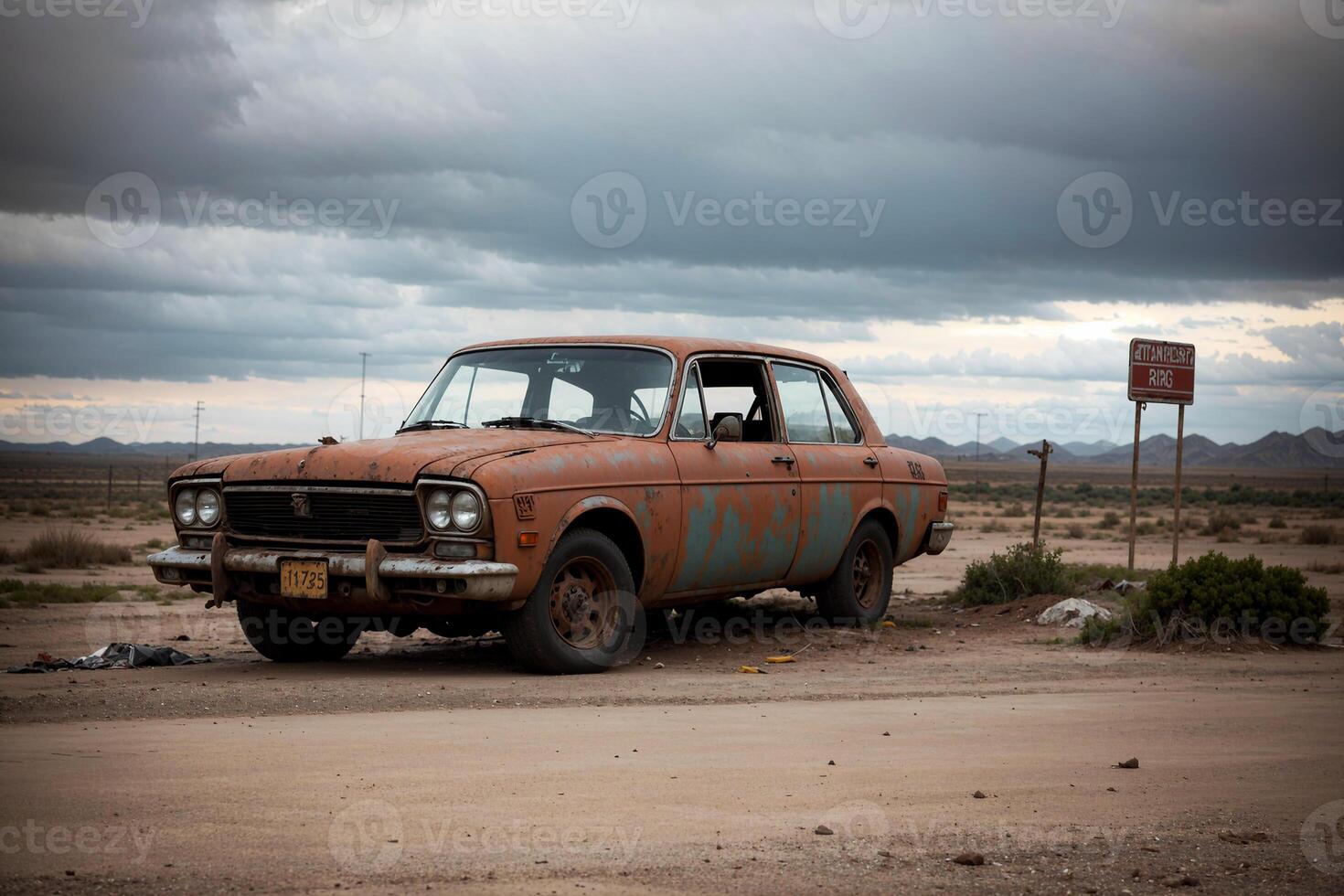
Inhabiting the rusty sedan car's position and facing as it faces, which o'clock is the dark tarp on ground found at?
The dark tarp on ground is roughly at 2 o'clock from the rusty sedan car.

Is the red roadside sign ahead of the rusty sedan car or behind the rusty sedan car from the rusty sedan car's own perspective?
behind

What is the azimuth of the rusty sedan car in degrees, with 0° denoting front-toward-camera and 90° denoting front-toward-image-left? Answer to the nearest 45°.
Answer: approximately 45°

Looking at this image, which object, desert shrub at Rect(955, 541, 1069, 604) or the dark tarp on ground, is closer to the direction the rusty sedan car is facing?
the dark tarp on ground

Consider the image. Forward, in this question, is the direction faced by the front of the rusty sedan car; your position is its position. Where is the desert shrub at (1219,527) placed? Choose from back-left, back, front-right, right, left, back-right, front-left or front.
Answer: back

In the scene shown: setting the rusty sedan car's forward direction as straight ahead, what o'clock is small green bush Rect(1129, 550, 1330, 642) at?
The small green bush is roughly at 7 o'clock from the rusty sedan car.

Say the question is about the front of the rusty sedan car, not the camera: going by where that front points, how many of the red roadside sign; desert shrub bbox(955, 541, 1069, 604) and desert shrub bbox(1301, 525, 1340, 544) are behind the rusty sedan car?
3

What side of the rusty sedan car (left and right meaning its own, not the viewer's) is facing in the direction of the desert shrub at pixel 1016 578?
back

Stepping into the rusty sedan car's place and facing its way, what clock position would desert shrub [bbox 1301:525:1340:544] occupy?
The desert shrub is roughly at 6 o'clock from the rusty sedan car.

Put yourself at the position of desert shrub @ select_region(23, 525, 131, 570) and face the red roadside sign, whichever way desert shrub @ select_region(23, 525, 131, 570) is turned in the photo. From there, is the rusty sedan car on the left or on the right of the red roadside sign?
right

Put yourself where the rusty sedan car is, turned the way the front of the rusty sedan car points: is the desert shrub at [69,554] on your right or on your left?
on your right

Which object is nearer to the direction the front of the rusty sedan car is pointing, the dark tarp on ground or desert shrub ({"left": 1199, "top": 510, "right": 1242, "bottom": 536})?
the dark tarp on ground

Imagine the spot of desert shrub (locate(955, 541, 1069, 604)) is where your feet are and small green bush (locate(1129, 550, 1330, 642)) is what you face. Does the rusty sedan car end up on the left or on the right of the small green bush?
right
